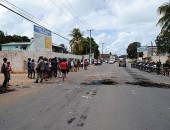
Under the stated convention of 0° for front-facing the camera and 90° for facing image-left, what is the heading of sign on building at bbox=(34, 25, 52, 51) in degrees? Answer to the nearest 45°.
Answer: approximately 315°
